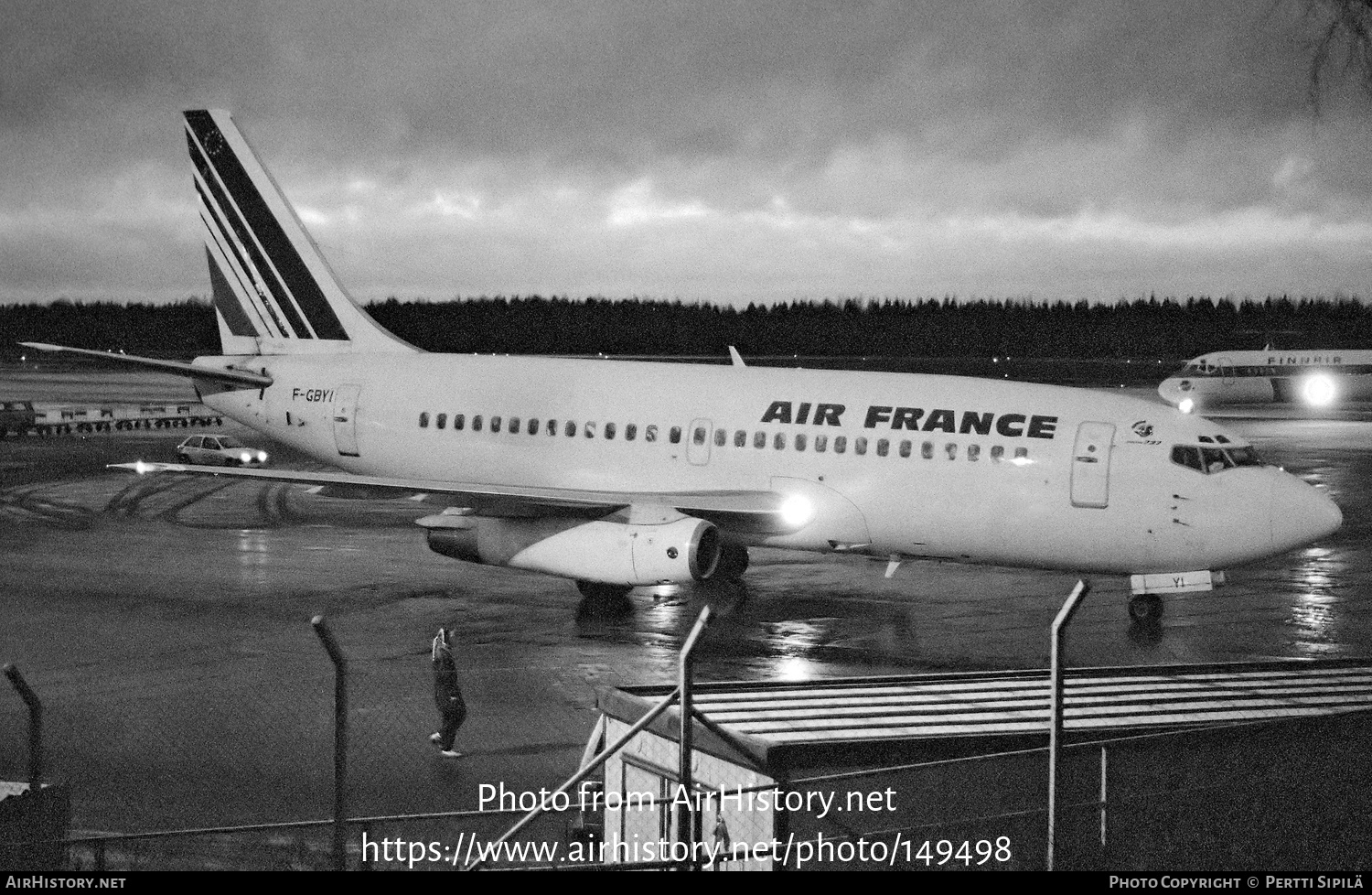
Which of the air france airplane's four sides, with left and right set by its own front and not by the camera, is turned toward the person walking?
right

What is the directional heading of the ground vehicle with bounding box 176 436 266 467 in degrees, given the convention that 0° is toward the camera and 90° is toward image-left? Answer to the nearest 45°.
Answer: approximately 315°

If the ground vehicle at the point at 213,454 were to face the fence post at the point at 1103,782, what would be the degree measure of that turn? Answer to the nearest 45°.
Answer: approximately 45° to its right

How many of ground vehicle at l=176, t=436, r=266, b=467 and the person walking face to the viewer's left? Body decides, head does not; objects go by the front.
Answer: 0

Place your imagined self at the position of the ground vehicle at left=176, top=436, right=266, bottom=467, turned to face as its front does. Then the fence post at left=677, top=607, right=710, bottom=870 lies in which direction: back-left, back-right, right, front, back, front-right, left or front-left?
front-right

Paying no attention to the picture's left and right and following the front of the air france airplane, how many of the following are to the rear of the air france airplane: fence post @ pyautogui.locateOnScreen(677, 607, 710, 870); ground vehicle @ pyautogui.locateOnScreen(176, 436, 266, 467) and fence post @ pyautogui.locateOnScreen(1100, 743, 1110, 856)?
1

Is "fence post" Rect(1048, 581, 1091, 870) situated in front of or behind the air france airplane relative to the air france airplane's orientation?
in front

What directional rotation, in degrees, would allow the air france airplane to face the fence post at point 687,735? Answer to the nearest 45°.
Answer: approximately 45° to its right

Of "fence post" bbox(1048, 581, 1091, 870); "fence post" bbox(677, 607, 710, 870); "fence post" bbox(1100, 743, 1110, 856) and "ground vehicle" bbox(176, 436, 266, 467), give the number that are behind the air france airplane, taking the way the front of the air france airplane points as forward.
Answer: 1

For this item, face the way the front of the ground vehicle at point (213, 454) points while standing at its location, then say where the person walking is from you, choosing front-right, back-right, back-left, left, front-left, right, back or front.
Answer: front-right
